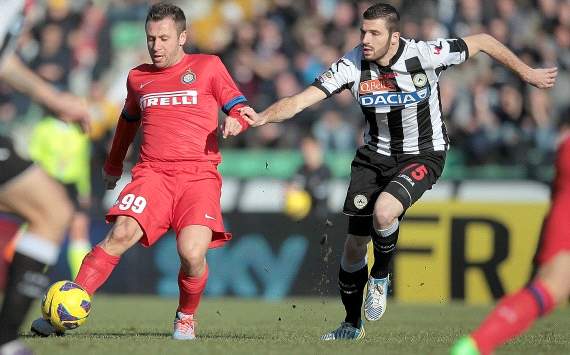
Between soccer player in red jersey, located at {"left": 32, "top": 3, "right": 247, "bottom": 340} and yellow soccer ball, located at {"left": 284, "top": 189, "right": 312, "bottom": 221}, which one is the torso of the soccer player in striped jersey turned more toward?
the soccer player in red jersey

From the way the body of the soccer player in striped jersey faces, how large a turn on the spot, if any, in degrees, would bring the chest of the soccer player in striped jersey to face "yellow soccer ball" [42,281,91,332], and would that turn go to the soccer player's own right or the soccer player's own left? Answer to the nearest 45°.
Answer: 0° — they already face it

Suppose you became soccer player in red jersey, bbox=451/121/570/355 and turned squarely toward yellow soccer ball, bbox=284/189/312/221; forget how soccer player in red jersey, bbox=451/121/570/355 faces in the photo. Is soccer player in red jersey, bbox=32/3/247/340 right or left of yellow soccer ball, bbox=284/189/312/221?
left

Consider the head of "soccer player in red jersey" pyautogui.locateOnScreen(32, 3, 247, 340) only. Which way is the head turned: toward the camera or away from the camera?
toward the camera

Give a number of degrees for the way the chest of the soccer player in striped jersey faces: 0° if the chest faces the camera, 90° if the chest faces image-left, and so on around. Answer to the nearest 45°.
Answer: approximately 45°

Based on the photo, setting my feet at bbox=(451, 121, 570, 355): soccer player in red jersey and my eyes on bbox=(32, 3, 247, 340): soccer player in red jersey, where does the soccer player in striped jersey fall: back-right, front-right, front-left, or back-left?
front-right

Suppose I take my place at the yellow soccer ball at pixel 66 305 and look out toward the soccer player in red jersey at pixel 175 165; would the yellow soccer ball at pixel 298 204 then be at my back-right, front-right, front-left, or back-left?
front-left

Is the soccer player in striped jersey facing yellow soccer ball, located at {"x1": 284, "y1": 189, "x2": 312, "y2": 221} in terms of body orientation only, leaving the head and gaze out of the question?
no

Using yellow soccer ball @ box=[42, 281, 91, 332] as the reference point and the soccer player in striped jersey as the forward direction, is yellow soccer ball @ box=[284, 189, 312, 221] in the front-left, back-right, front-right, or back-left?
front-left

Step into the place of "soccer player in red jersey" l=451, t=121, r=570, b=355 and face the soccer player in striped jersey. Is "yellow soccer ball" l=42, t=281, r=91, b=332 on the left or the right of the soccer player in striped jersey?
left

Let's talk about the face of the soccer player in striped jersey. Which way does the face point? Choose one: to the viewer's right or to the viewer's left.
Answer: to the viewer's left

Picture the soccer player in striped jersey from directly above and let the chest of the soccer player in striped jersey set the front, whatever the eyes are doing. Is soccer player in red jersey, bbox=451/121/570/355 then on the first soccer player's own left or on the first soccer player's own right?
on the first soccer player's own left

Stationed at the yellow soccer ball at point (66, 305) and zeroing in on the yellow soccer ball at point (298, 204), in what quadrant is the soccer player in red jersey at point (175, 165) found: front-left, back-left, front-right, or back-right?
front-right

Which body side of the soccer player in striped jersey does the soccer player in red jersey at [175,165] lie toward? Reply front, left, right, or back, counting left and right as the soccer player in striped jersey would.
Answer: front
